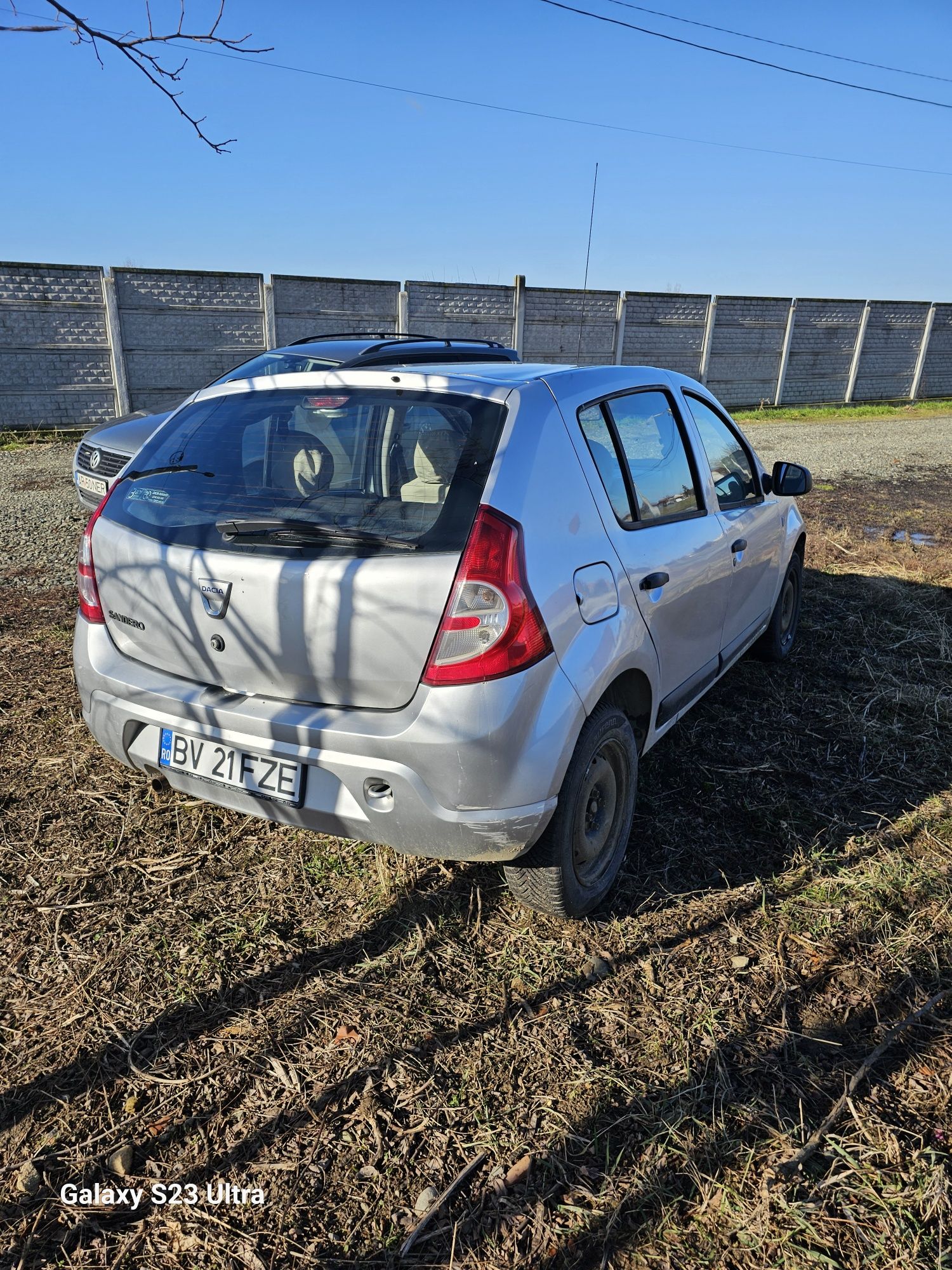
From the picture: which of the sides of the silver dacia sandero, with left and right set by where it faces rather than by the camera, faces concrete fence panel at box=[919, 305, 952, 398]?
front

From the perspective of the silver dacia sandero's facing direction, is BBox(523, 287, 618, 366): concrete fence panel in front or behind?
in front

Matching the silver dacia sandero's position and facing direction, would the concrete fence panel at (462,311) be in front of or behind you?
in front

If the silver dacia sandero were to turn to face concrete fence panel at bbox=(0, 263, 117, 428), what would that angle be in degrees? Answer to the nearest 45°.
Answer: approximately 90° to its left

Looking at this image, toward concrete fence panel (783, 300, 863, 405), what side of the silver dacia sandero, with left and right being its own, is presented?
front

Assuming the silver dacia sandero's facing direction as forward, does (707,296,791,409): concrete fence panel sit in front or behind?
in front

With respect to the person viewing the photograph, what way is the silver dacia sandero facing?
facing away from the viewer and to the right of the viewer

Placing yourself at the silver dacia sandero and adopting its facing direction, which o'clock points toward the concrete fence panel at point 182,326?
The concrete fence panel is roughly at 10 o'clock from the silver dacia sandero.
